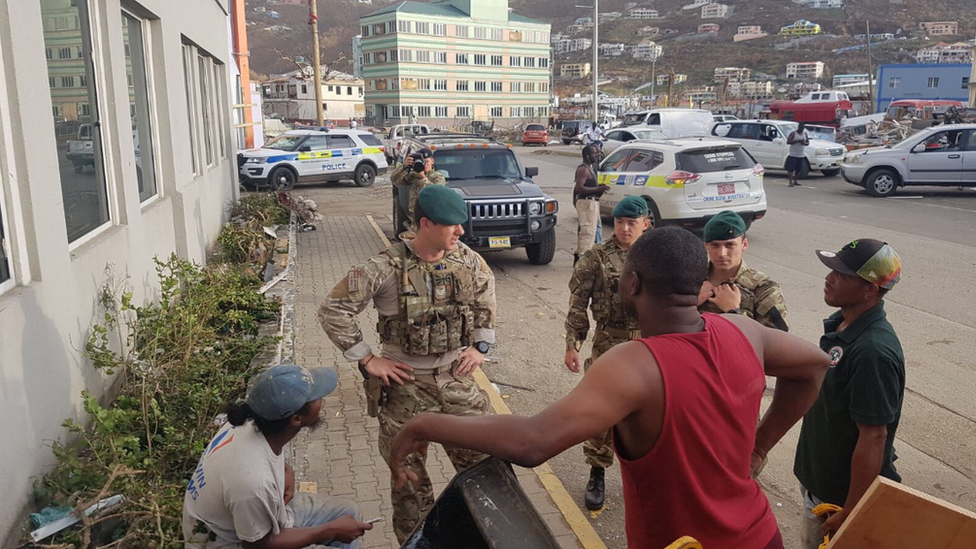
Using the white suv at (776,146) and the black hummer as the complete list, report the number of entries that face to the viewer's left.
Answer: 0

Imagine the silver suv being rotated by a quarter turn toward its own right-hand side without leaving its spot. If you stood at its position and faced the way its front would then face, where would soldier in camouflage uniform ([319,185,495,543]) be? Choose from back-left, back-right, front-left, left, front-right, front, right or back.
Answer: back

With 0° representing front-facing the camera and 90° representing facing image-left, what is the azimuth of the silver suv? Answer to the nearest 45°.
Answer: approximately 90°

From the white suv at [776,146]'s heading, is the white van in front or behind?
behind

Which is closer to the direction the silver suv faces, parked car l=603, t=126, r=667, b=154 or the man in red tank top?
the parked car

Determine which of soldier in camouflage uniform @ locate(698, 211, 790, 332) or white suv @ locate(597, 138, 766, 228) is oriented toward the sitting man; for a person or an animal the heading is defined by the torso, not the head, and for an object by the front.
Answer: the soldier in camouflage uniform

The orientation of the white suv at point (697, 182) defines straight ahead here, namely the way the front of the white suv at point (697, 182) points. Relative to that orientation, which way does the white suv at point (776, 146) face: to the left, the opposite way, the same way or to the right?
the opposite way

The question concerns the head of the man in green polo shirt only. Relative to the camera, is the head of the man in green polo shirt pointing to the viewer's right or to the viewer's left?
to the viewer's left

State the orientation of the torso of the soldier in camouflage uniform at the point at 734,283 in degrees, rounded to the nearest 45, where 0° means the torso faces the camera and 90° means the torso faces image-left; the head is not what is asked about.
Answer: approximately 45°

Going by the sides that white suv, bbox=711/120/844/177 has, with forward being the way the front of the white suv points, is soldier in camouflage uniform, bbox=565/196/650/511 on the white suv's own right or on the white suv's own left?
on the white suv's own right

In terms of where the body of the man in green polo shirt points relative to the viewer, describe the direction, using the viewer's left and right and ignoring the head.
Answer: facing to the left of the viewer

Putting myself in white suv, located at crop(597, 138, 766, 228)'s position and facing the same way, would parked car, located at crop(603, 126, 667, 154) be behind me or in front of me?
in front
